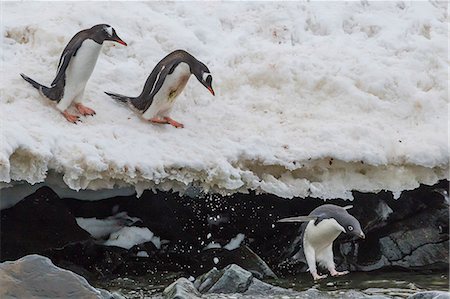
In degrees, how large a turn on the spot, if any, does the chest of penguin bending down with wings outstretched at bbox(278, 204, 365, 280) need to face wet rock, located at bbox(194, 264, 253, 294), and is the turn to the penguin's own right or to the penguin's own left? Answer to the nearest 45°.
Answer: approximately 90° to the penguin's own right

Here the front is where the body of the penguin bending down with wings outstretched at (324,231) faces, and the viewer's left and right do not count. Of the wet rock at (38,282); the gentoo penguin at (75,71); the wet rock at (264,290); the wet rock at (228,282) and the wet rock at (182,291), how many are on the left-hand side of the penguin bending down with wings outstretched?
0

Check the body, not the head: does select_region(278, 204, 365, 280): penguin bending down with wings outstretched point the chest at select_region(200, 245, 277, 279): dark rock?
no

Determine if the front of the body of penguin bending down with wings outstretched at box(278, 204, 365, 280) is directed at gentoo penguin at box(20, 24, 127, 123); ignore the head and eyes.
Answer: no

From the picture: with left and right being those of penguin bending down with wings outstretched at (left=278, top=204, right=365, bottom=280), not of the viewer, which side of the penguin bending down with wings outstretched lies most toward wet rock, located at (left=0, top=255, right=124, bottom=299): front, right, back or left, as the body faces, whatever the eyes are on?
right

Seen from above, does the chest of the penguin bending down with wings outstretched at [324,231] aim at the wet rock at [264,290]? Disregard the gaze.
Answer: no

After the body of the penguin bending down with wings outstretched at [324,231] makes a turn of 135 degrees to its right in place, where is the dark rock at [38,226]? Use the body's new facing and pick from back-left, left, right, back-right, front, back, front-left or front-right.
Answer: front

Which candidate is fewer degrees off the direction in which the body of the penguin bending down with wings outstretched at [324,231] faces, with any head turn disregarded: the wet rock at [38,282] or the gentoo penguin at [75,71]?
the wet rock

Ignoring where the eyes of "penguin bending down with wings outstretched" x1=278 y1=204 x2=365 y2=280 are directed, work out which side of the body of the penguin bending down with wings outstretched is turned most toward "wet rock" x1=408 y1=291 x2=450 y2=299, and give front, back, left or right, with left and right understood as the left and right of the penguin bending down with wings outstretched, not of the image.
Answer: front

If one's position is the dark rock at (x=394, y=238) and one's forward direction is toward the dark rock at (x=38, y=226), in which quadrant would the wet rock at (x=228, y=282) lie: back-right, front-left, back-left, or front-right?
front-left
